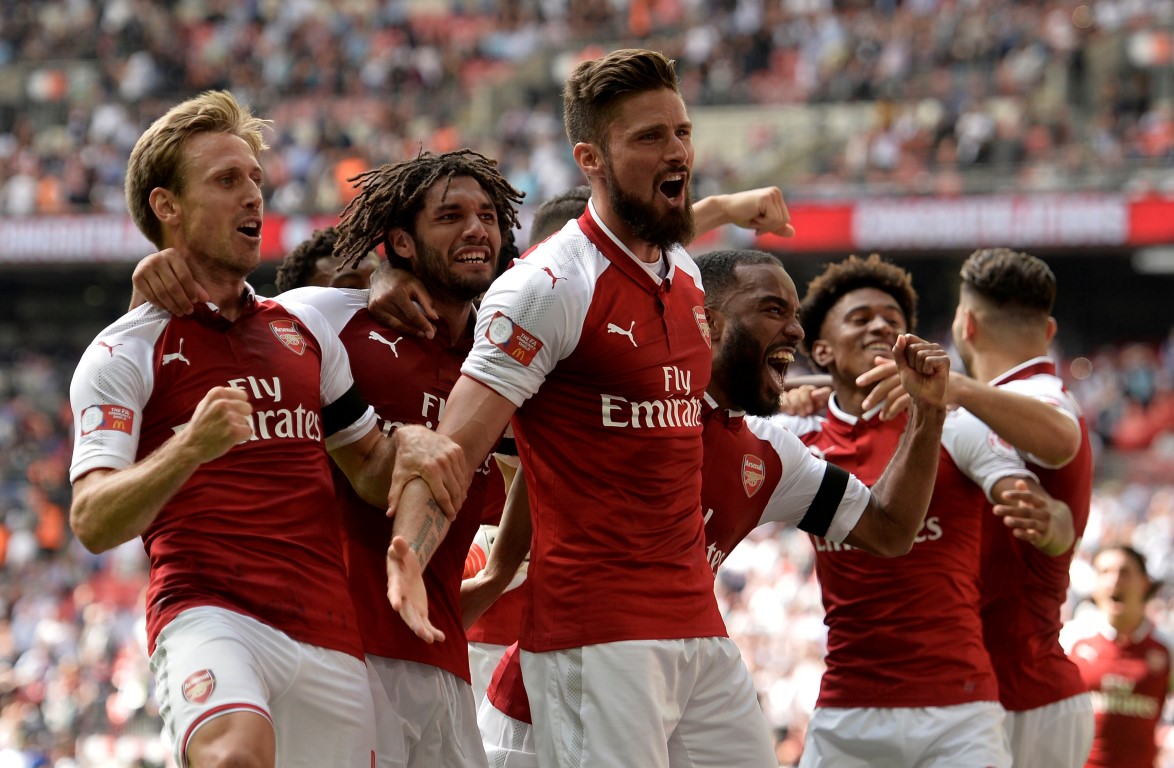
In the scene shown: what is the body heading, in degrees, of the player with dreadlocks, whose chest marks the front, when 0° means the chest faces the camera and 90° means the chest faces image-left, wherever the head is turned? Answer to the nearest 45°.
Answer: approximately 315°
